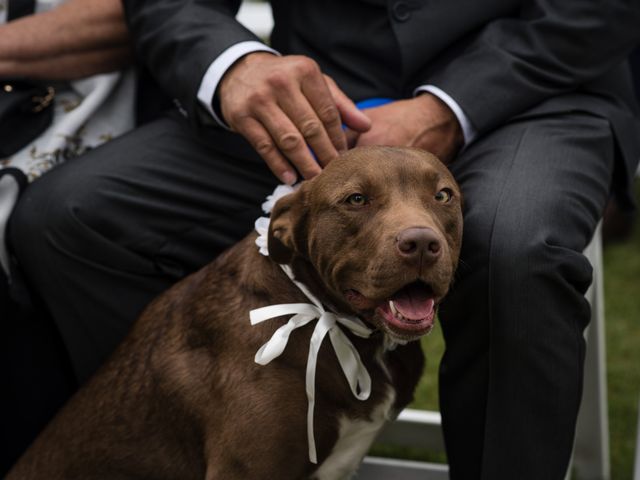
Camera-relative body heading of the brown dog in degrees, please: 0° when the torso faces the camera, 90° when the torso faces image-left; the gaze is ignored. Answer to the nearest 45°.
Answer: approximately 315°

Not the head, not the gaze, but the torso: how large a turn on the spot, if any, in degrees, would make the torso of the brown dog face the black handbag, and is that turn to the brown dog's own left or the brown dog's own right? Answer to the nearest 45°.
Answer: approximately 180°
